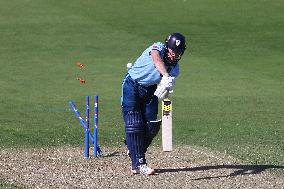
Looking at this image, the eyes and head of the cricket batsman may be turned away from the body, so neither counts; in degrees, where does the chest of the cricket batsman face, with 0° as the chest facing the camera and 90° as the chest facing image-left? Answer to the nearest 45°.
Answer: approximately 315°
